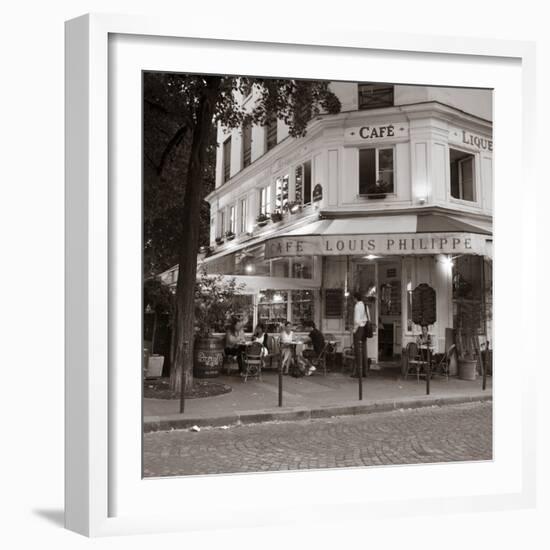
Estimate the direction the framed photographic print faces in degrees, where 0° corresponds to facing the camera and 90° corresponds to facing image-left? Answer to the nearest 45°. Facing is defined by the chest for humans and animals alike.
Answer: approximately 315°
